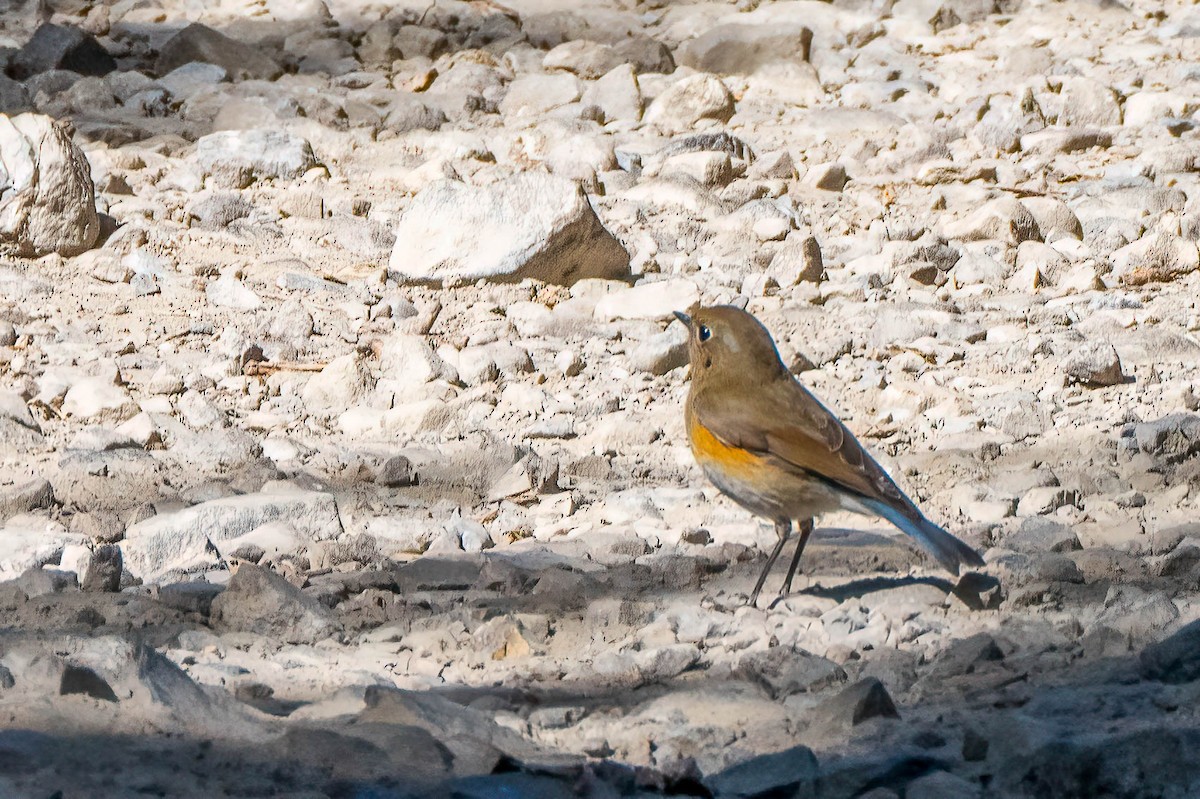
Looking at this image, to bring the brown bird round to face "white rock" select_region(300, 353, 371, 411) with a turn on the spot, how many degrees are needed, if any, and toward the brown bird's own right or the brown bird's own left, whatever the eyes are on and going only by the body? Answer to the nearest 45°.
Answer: approximately 45° to the brown bird's own right

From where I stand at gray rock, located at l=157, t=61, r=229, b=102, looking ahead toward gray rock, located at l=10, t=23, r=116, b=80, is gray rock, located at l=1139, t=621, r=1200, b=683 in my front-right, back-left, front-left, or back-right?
back-left

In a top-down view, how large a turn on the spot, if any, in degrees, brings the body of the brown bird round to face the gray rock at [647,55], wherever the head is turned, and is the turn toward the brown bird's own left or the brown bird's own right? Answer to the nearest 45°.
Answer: approximately 90° to the brown bird's own right

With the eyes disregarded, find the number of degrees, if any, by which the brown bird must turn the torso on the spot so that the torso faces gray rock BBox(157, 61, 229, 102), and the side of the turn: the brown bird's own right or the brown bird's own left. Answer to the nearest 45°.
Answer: approximately 45° to the brown bird's own right

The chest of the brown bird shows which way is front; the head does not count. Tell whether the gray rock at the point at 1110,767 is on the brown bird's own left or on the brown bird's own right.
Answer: on the brown bird's own left

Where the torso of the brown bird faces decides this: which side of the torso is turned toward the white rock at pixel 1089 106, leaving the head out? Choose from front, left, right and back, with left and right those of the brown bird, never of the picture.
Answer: right

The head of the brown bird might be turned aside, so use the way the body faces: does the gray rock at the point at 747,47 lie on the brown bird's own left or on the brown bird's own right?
on the brown bird's own right

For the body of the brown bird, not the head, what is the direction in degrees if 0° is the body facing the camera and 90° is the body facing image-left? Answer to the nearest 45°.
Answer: approximately 90°

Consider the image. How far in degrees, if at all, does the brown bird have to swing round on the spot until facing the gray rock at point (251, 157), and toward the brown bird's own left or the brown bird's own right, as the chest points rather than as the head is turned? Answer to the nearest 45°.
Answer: approximately 45° to the brown bird's own right

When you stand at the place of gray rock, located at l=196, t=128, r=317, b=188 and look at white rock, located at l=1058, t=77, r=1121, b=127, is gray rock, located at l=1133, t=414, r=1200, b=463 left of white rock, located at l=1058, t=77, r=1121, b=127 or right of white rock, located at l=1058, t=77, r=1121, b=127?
right

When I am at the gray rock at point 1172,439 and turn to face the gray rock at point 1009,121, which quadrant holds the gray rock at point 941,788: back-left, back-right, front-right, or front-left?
back-left

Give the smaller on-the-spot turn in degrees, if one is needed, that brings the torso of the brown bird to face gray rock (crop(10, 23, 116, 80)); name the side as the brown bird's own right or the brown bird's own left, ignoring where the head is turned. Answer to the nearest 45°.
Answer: approximately 45° to the brown bird's own right
